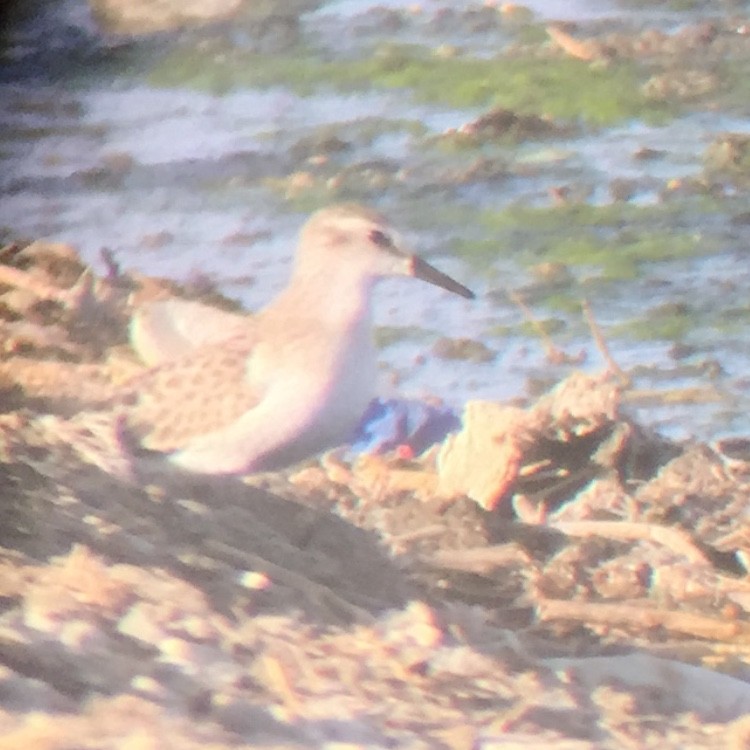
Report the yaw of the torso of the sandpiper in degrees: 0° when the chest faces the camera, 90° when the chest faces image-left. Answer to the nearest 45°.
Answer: approximately 270°
